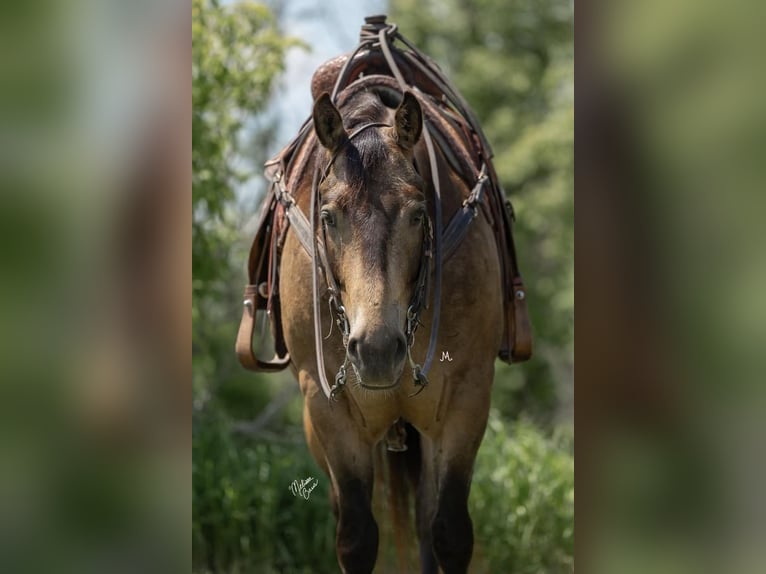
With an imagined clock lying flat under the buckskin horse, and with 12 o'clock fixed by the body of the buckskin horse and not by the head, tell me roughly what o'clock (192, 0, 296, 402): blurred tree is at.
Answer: The blurred tree is roughly at 5 o'clock from the buckskin horse.

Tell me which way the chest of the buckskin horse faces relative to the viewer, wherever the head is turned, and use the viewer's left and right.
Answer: facing the viewer
